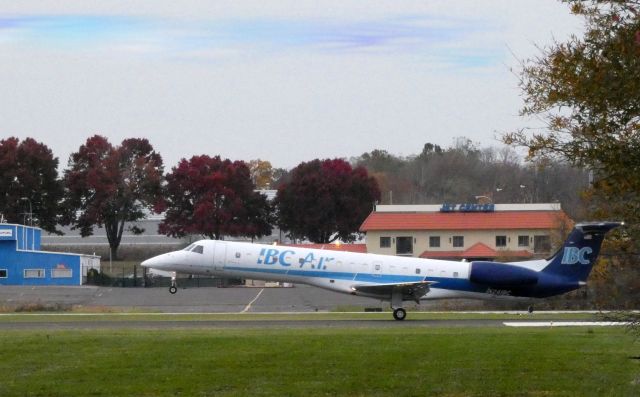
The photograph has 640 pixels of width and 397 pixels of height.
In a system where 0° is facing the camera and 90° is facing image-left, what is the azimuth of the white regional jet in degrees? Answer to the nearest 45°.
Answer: approximately 90°
